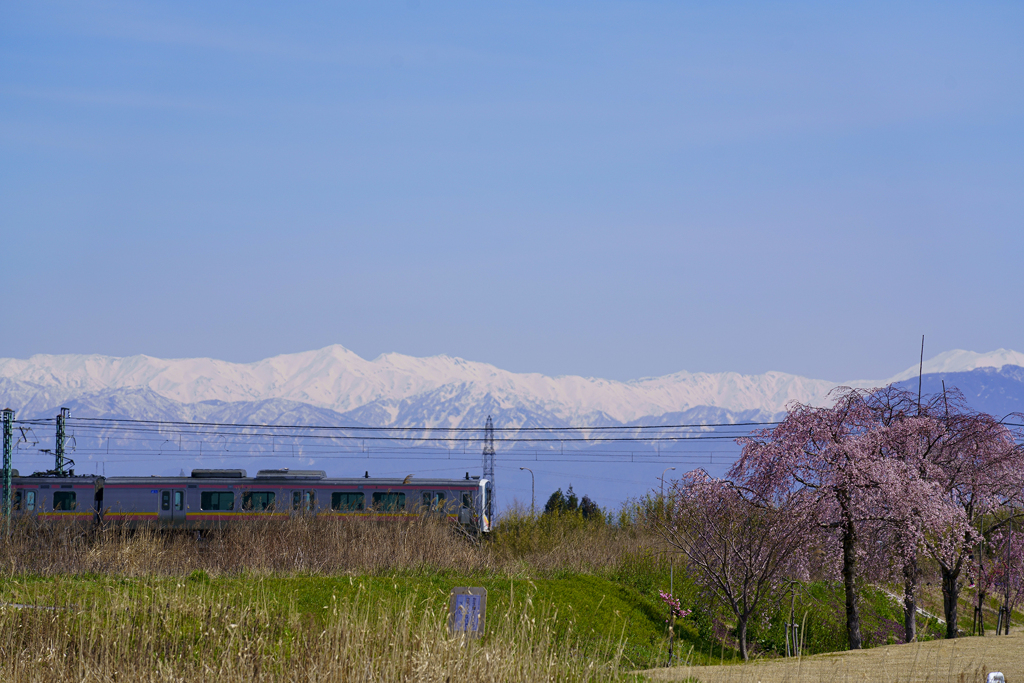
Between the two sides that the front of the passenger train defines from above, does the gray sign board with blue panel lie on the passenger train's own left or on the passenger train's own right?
on the passenger train's own right

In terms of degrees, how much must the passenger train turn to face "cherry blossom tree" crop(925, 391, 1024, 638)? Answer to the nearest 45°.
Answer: approximately 45° to its right

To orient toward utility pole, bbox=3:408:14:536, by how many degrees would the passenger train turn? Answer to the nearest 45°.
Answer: approximately 135° to its left

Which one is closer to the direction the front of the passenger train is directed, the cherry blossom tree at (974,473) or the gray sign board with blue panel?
the cherry blossom tree

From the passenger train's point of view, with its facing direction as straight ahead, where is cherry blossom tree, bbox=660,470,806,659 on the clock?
The cherry blossom tree is roughly at 2 o'clock from the passenger train.

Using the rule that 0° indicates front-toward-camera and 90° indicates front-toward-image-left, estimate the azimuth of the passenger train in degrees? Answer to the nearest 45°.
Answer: approximately 270°

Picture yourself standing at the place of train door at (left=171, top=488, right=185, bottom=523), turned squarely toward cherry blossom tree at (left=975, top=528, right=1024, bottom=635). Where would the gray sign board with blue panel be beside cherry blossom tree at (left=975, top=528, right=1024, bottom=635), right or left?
right
